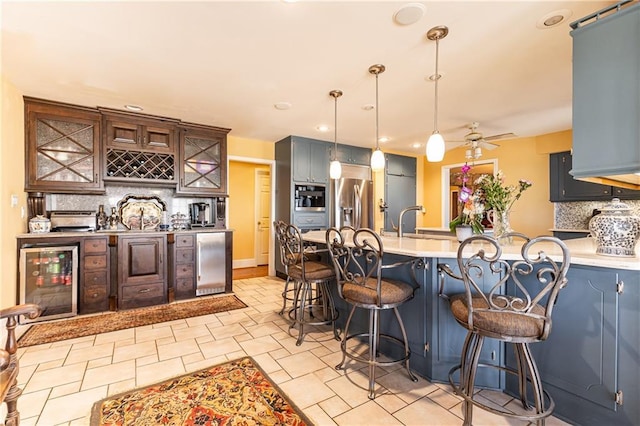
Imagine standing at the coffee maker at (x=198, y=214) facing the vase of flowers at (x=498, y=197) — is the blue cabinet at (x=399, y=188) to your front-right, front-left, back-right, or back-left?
front-left

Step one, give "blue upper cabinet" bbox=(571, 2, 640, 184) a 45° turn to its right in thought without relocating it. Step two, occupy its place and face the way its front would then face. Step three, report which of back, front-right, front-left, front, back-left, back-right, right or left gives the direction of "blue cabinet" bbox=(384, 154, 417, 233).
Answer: front-right

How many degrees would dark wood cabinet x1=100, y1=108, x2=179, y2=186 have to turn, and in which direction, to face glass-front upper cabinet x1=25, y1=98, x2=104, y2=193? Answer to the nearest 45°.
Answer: approximately 90° to its right

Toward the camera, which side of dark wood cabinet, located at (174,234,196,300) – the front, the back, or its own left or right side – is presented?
front

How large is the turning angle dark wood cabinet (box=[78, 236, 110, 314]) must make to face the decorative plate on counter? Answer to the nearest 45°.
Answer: approximately 135° to its left

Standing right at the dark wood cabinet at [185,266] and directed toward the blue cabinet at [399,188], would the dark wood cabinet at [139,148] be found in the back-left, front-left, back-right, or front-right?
back-left

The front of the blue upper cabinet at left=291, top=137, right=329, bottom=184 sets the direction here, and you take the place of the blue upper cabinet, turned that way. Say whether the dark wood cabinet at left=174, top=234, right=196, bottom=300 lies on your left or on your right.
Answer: on your right

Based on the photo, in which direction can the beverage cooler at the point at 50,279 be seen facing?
toward the camera

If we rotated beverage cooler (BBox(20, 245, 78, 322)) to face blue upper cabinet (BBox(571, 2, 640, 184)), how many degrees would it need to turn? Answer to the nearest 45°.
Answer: approximately 45° to its left

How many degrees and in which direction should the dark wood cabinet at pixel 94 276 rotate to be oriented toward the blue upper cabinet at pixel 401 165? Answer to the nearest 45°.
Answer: approximately 90° to its left

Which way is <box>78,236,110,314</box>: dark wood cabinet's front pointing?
toward the camera

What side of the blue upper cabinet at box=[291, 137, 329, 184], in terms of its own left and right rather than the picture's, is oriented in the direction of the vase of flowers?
front

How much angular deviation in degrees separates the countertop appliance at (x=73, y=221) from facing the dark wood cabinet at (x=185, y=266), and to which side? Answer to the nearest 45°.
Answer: approximately 45° to its left

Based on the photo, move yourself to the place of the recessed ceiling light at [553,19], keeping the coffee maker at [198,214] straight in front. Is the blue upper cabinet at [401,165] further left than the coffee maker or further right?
right

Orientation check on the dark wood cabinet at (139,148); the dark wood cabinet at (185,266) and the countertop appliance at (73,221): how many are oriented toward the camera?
3

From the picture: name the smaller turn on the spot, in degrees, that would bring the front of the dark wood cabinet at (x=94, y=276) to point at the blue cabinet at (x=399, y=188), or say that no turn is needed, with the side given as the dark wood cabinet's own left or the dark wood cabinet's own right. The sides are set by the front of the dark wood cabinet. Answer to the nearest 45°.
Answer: approximately 90° to the dark wood cabinet's own left

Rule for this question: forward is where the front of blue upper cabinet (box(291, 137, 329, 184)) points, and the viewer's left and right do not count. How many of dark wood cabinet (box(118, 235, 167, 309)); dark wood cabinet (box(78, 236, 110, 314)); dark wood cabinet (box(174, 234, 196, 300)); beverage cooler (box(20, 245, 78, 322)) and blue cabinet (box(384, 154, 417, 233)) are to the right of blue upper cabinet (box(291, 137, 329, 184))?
4
